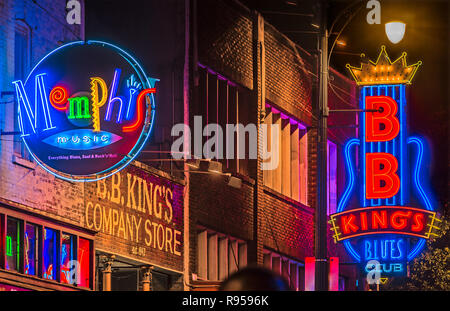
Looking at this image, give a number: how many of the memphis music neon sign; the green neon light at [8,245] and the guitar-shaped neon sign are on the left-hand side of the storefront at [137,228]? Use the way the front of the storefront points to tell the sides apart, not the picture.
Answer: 1

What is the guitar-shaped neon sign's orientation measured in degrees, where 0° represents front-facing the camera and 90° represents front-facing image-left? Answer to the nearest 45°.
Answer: approximately 0°

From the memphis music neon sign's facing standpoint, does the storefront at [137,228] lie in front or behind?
behind

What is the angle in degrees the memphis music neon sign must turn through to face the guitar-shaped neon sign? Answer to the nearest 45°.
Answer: approximately 135° to its left

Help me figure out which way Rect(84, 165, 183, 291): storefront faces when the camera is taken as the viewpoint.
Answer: facing the viewer and to the right of the viewer

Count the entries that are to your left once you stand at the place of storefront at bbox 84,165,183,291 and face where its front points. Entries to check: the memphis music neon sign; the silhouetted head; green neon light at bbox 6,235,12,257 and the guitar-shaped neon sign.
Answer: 1

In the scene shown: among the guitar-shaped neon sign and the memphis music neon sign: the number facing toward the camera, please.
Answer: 2

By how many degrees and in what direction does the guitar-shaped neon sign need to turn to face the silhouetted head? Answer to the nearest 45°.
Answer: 0° — it already faces them

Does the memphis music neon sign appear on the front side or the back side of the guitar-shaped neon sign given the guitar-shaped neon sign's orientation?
on the front side
